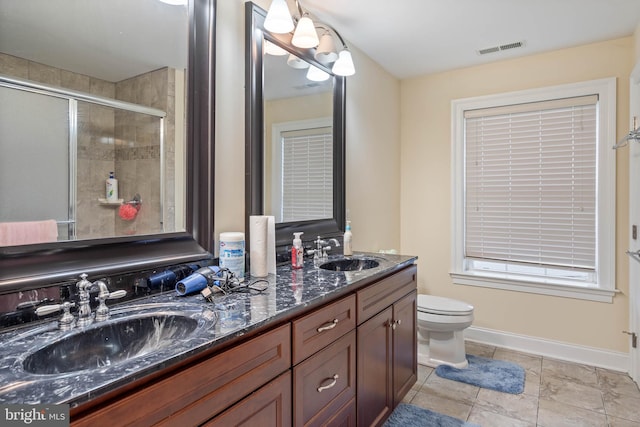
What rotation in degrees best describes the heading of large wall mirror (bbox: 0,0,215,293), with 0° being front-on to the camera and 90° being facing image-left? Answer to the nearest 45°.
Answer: approximately 315°

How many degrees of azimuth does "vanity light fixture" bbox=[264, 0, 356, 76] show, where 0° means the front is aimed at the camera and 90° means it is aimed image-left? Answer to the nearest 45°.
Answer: approximately 315°

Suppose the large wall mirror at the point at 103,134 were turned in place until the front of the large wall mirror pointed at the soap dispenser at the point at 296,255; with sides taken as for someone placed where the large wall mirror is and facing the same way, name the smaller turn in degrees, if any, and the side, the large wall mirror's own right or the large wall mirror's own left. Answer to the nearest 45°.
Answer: approximately 45° to the large wall mirror's own left

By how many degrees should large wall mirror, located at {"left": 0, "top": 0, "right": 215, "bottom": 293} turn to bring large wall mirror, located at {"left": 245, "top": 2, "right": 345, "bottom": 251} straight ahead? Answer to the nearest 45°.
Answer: approximately 90° to its left

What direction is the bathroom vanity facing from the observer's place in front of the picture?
facing the viewer and to the right of the viewer

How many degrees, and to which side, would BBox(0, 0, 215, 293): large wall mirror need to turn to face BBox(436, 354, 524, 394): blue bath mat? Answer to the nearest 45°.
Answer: approximately 45° to its left

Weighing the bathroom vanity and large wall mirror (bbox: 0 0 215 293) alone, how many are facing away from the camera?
0

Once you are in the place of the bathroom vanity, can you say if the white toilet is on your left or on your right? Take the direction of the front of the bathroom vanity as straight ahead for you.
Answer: on your left

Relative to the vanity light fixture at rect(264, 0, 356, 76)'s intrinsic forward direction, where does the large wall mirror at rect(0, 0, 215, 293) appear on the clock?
The large wall mirror is roughly at 3 o'clock from the vanity light fixture.
